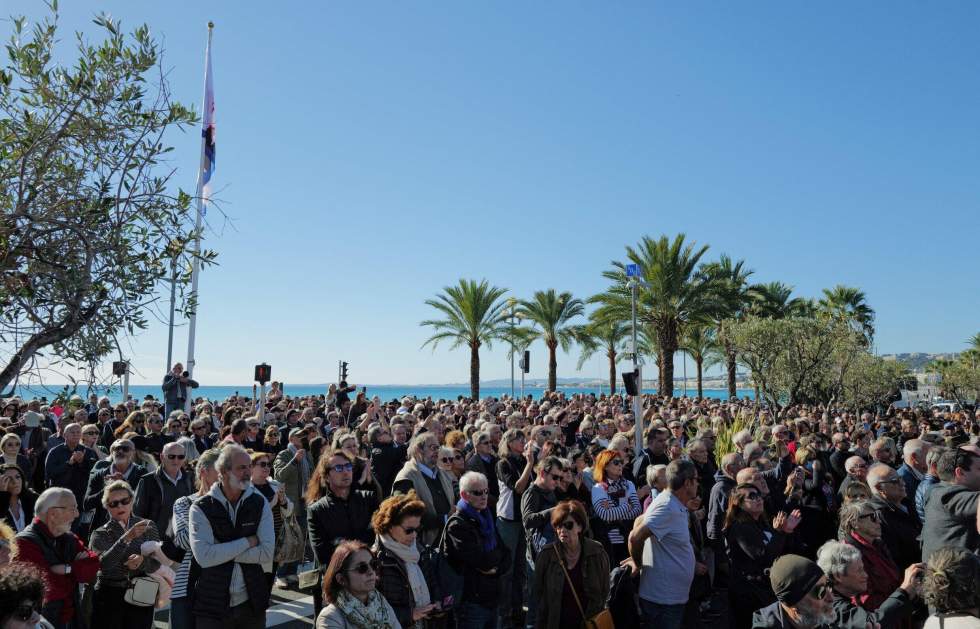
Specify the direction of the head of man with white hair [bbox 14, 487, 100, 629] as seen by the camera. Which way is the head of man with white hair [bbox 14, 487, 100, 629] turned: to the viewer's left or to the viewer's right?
to the viewer's right

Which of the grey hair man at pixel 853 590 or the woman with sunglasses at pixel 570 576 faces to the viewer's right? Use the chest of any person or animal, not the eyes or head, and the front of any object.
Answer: the grey hair man

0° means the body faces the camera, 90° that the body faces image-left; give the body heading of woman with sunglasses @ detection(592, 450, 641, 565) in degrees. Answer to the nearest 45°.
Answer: approximately 315°

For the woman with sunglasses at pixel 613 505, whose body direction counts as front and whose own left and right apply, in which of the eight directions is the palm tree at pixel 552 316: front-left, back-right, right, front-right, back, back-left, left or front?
back-left

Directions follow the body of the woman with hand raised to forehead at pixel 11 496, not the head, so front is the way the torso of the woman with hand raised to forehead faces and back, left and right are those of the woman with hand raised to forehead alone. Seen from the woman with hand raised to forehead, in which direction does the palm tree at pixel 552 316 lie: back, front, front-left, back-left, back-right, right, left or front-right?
left

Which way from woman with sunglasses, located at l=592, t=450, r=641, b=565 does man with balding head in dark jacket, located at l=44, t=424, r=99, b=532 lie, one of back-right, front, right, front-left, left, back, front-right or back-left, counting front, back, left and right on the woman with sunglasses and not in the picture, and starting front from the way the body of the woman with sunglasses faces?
back-right
